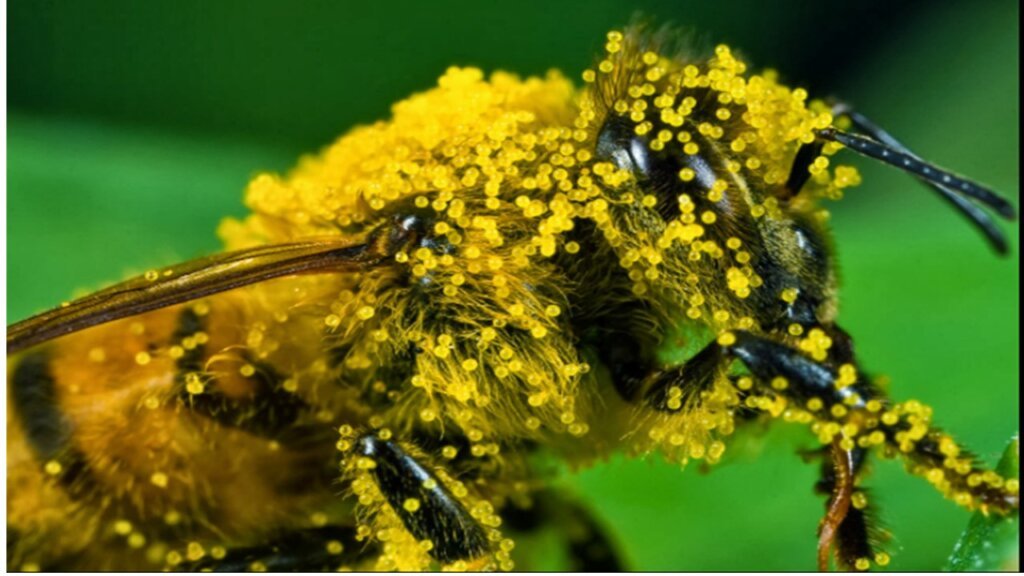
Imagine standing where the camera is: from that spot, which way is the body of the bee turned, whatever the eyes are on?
to the viewer's right
